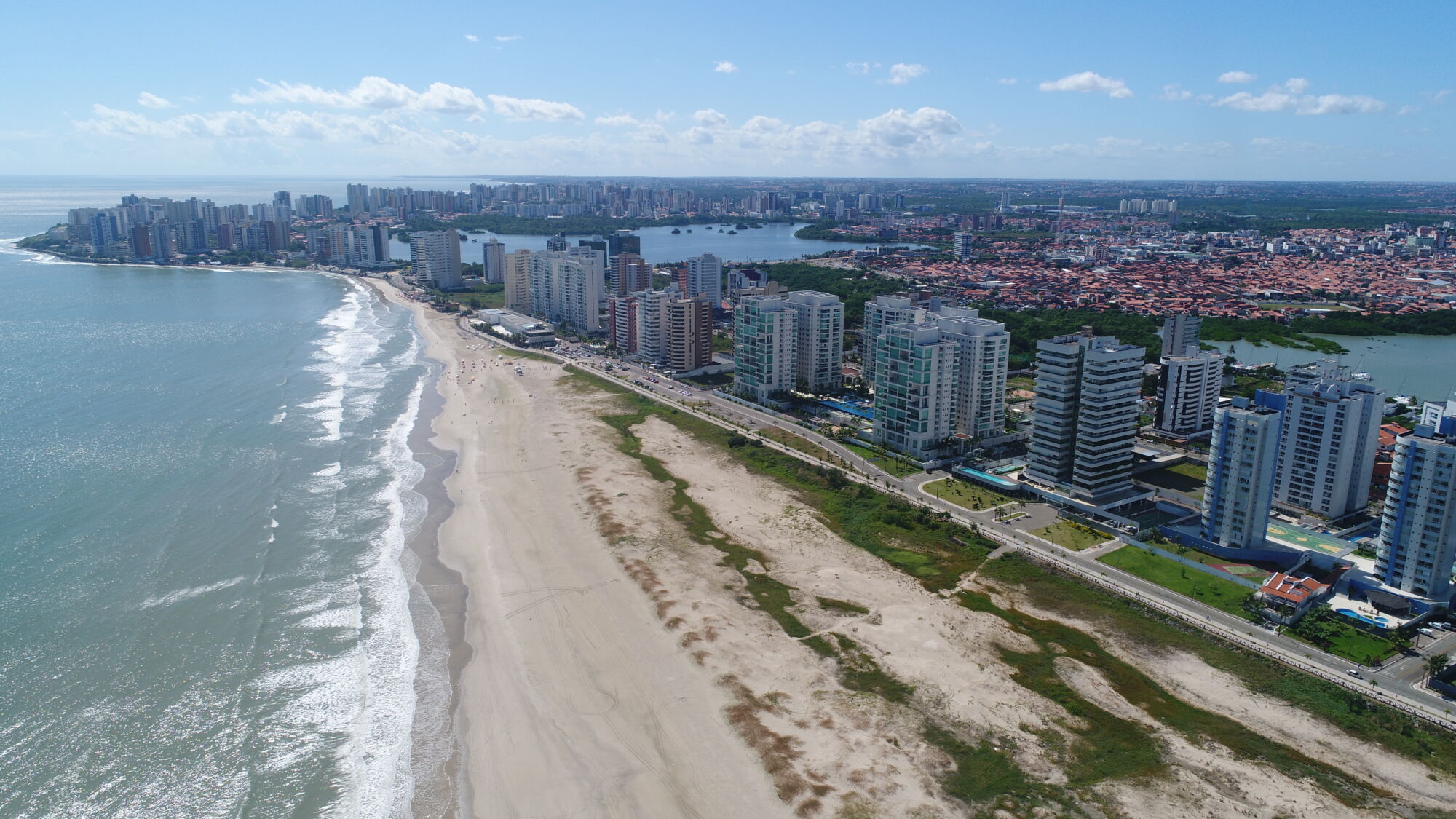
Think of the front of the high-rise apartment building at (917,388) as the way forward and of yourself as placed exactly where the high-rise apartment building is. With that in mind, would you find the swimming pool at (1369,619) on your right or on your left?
on your left

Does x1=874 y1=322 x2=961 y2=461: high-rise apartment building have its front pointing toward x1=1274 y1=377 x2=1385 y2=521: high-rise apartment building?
no

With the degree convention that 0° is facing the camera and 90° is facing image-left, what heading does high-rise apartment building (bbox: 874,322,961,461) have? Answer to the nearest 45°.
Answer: approximately 45°

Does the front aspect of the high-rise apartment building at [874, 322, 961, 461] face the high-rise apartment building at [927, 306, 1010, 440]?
no

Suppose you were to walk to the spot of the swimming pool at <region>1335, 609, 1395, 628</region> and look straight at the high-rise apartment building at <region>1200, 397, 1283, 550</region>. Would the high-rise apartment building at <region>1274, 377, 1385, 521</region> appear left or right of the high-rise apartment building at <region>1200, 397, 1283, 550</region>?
right

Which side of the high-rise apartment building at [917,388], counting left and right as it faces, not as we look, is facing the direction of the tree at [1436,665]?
left

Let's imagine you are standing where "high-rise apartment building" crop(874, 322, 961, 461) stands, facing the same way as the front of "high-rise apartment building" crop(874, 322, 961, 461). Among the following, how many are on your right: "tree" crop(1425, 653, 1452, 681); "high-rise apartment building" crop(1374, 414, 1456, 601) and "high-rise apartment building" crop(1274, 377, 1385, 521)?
0

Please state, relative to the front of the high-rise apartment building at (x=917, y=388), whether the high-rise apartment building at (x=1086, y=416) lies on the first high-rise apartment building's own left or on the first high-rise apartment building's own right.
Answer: on the first high-rise apartment building's own left

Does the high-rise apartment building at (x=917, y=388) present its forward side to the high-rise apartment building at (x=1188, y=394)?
no

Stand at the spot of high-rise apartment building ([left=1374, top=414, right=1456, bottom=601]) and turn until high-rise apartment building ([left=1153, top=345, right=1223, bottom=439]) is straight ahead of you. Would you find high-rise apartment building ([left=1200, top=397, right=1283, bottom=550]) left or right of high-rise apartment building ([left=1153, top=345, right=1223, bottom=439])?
left

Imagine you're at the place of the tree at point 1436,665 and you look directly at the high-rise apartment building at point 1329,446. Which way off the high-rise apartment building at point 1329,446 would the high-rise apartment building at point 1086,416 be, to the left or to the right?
left

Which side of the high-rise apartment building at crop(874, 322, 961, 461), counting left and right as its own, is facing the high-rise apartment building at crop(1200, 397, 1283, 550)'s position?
left

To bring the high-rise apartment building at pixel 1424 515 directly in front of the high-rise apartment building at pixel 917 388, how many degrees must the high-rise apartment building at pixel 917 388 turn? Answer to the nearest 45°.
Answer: approximately 90° to its left

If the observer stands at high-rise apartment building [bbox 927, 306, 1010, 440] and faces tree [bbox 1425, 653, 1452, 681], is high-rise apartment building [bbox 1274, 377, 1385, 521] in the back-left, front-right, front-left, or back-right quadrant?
front-left
